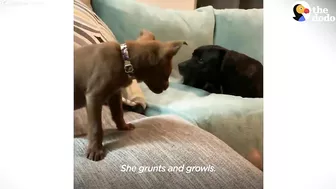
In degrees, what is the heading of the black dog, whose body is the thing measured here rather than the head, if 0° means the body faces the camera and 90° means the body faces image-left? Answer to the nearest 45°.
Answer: approximately 90°
